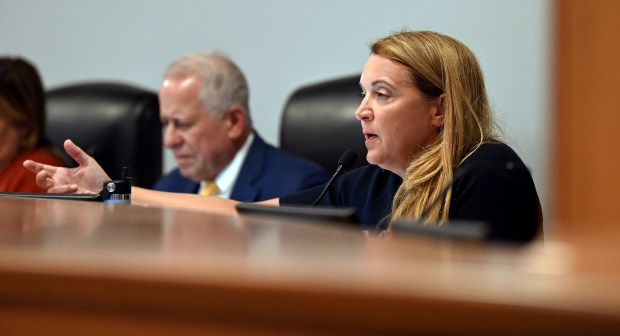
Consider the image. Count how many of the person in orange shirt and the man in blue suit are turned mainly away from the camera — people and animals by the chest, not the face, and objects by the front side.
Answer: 0

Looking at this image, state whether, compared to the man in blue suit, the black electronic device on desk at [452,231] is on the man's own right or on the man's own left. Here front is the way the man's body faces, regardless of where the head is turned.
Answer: on the man's own left

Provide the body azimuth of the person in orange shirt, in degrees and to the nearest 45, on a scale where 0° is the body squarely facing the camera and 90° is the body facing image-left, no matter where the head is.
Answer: approximately 45°

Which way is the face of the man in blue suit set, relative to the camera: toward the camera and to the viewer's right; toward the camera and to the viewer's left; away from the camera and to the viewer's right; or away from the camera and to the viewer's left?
toward the camera and to the viewer's left

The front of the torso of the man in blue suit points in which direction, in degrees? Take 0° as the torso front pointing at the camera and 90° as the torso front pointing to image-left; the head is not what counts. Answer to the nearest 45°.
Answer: approximately 45°

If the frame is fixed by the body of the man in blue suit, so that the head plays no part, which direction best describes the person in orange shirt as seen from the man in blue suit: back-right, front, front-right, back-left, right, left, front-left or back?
front-right

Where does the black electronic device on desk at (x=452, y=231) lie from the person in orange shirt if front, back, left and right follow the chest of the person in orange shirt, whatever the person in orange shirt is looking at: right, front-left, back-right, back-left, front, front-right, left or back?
front-left

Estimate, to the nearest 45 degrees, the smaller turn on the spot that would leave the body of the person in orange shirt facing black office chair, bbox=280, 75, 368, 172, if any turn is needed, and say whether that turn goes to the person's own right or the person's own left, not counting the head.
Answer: approximately 90° to the person's own left
